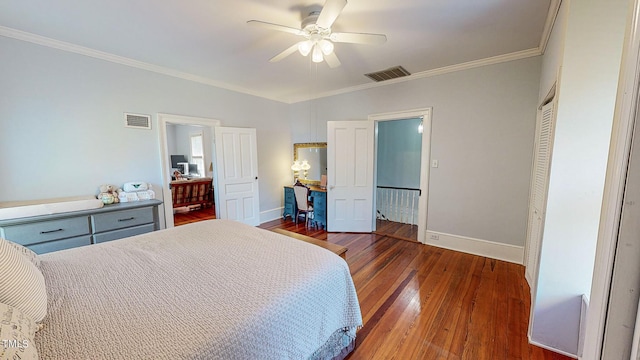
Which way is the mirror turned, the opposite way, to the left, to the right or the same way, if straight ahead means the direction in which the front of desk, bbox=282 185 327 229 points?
the same way

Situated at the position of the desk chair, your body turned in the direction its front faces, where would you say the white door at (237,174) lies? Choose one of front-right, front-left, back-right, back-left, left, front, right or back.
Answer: back-left

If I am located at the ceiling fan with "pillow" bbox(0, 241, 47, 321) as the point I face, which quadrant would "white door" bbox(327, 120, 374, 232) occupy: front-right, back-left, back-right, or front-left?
back-right

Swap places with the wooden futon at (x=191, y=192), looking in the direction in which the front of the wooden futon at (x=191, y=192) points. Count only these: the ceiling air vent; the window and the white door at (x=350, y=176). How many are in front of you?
1

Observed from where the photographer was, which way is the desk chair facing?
facing away from the viewer and to the right of the viewer

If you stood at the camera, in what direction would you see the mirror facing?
facing the viewer and to the left of the viewer

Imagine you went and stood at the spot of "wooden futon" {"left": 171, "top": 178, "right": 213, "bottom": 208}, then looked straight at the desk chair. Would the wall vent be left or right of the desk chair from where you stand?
right

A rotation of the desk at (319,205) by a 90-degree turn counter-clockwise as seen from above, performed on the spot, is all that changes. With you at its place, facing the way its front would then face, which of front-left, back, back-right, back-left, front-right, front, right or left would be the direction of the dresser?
right

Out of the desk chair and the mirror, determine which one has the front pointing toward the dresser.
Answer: the mirror

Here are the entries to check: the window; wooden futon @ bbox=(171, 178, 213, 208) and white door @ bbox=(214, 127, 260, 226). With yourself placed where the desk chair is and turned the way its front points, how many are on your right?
0

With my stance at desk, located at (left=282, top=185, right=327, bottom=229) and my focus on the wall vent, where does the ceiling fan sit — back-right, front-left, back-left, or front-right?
front-left
